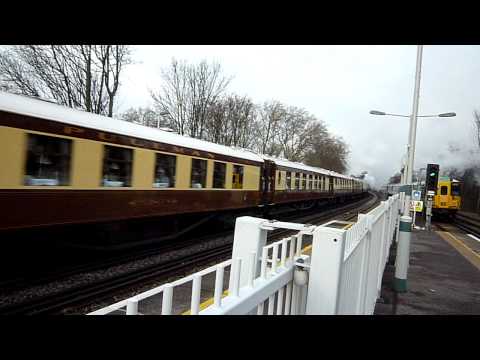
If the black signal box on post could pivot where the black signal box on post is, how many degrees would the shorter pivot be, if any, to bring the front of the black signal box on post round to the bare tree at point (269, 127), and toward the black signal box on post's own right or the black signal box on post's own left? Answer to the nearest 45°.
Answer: approximately 135° to the black signal box on post's own right

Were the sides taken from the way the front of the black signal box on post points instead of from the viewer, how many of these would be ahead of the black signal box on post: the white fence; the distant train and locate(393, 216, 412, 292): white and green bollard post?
2

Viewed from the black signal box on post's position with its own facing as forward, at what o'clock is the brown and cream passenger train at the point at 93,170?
The brown and cream passenger train is roughly at 1 o'clock from the black signal box on post.

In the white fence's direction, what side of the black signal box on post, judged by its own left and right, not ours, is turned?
front

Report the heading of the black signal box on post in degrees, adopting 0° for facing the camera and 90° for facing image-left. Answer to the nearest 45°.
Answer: approximately 0°

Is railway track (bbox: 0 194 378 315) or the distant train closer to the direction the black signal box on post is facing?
the railway track

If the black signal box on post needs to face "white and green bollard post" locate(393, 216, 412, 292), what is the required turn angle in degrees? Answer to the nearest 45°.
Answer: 0° — it already faces it

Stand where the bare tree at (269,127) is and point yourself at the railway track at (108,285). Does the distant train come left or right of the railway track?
left
